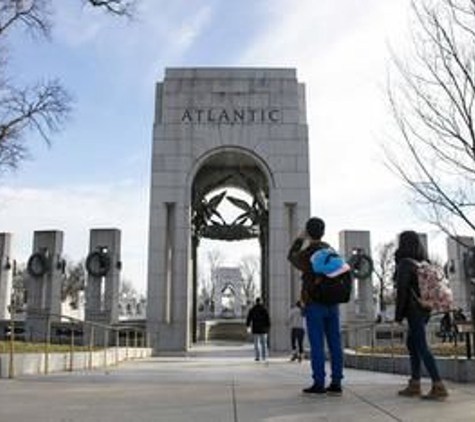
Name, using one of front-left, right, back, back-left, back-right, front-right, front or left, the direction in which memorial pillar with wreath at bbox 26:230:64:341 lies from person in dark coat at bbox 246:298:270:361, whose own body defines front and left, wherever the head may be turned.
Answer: front-left

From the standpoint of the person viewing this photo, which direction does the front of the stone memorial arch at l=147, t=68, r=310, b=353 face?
facing the viewer

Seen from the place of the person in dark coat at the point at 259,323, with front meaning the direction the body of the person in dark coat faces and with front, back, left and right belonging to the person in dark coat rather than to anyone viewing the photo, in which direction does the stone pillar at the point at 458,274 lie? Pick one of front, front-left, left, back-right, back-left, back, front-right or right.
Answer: front-right

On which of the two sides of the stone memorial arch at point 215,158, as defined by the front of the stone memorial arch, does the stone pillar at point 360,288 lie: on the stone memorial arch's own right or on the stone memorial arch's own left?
on the stone memorial arch's own left

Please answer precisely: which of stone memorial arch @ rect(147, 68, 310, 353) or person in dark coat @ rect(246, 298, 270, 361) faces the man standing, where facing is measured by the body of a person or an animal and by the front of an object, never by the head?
the stone memorial arch

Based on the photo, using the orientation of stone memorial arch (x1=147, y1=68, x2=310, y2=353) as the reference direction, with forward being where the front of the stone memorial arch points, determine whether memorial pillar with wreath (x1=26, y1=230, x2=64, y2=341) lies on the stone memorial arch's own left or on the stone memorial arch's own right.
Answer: on the stone memorial arch's own right

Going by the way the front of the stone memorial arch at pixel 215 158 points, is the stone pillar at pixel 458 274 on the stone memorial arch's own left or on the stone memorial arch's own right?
on the stone memorial arch's own left

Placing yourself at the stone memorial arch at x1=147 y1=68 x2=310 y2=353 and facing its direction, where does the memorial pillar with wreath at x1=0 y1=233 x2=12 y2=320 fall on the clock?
The memorial pillar with wreath is roughly at 4 o'clock from the stone memorial arch.

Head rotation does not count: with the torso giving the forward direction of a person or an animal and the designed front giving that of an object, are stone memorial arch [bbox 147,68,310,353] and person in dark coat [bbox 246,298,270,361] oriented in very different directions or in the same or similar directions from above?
very different directions

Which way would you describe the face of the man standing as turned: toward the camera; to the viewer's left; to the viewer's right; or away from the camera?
away from the camera

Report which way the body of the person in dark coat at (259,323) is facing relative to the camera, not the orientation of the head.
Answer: away from the camera
